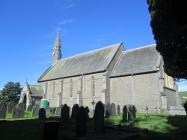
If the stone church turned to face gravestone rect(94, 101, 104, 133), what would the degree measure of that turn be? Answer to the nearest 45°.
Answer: approximately 135° to its left

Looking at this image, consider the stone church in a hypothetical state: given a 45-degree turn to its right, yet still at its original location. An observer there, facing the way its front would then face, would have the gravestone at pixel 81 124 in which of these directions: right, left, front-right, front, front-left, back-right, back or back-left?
left

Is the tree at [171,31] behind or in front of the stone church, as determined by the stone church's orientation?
in front

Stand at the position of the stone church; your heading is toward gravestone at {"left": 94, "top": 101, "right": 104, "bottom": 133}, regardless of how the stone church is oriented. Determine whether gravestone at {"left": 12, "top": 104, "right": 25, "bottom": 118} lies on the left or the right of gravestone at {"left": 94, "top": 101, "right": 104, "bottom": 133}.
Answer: right
